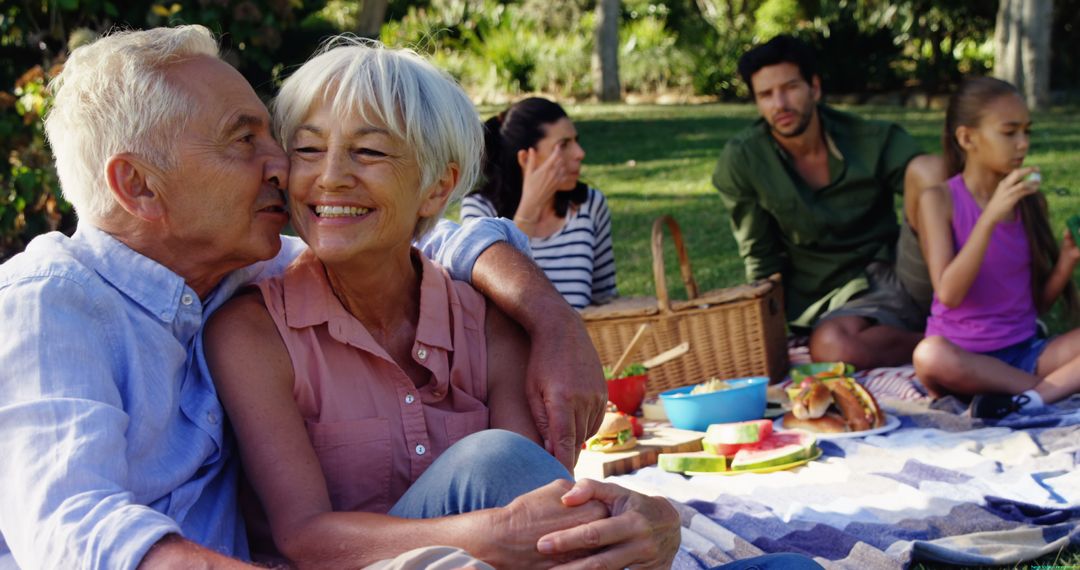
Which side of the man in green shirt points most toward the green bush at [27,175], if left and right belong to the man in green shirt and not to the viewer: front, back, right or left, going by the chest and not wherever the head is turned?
right

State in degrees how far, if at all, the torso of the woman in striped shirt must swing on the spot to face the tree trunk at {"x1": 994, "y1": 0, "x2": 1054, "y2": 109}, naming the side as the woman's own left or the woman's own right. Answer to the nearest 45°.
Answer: approximately 90° to the woman's own left

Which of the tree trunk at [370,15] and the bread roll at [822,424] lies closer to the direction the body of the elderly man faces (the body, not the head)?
the bread roll

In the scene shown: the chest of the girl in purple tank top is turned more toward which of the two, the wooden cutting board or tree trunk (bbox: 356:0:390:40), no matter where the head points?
the wooden cutting board

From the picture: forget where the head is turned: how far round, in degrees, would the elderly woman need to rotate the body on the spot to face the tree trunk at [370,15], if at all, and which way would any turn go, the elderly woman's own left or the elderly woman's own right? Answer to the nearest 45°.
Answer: approximately 135° to the elderly woman's own left

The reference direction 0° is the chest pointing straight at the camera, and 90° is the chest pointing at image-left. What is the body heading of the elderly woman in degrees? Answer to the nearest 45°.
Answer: approximately 315°

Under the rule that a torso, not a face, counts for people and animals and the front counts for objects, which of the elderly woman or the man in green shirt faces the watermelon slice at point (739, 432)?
the man in green shirt

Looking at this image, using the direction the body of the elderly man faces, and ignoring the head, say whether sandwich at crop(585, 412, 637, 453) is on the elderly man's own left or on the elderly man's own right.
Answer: on the elderly man's own left

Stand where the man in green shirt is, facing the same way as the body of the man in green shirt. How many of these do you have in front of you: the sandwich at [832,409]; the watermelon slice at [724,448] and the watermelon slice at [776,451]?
3

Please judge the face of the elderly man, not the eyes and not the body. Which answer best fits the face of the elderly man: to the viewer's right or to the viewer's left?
to the viewer's right

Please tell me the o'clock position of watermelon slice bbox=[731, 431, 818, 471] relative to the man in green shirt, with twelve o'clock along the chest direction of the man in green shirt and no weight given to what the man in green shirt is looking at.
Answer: The watermelon slice is roughly at 12 o'clock from the man in green shirt.
